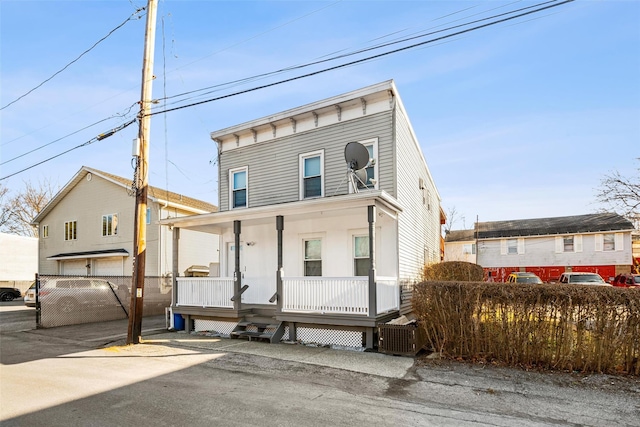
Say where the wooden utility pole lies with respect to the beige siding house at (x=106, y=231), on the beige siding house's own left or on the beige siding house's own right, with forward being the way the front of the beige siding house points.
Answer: on the beige siding house's own left

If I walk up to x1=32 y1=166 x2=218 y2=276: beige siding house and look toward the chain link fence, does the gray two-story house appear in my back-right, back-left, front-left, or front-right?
front-left

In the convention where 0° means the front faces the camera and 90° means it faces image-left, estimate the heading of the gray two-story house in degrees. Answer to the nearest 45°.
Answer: approximately 45°

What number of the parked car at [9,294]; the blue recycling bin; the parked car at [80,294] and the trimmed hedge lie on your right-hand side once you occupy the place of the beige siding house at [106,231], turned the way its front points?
1

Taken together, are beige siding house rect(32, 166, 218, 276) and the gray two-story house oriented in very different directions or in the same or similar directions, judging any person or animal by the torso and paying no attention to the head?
same or similar directions

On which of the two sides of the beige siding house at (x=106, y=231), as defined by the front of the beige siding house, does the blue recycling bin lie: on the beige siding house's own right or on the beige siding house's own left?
on the beige siding house's own left

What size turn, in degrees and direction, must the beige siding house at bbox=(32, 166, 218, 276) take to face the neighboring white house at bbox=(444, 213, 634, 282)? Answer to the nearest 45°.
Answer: approximately 135° to its left

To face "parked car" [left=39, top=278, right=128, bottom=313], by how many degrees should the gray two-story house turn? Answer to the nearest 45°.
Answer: approximately 90° to its right

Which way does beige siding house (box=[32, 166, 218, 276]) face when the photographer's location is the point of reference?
facing the viewer and to the left of the viewer

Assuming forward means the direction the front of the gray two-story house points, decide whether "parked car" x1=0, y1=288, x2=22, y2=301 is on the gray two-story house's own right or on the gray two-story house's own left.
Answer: on the gray two-story house's own right

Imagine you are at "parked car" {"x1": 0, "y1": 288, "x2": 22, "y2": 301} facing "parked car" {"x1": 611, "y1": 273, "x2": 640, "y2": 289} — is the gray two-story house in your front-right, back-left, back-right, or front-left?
front-right

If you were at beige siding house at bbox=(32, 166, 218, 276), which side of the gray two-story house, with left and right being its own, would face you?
right

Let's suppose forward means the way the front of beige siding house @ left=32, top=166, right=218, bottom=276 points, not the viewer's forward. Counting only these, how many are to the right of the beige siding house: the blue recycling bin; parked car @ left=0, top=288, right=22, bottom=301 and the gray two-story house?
1

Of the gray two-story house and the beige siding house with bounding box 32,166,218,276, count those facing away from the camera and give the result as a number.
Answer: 0
